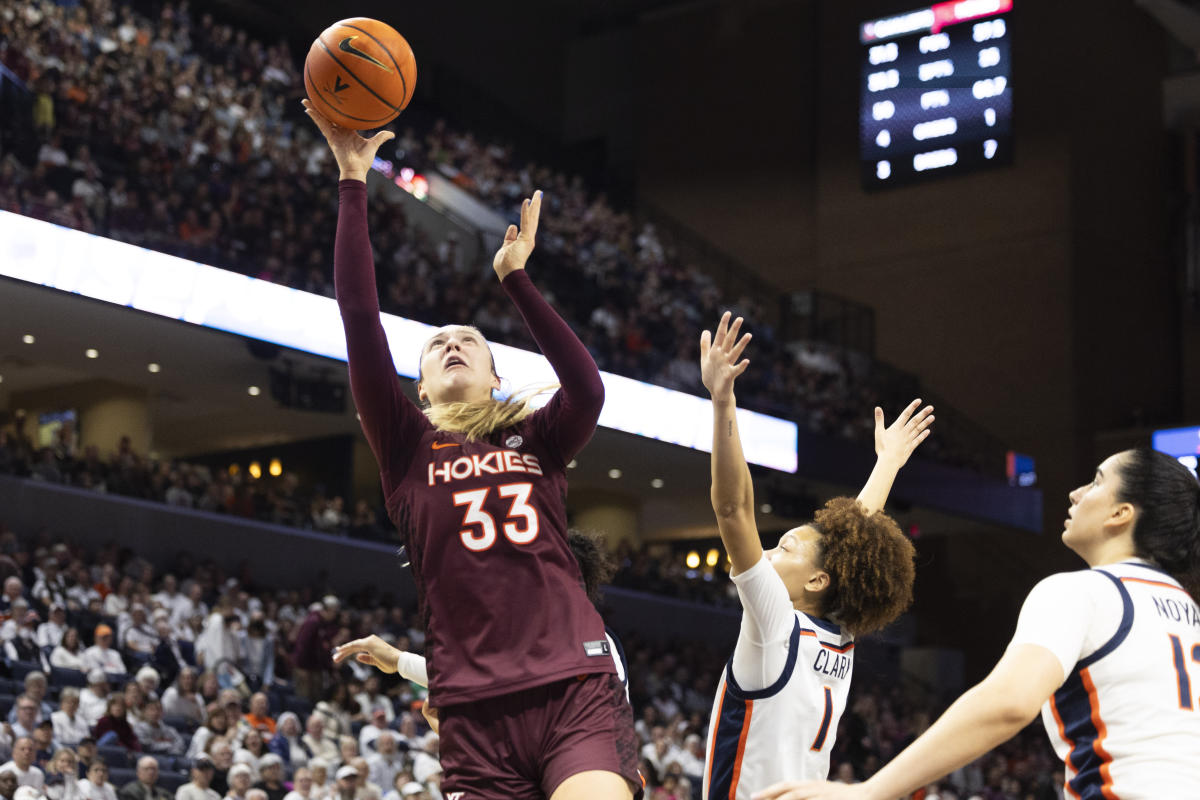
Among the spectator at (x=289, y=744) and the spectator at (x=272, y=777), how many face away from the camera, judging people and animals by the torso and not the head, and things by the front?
0

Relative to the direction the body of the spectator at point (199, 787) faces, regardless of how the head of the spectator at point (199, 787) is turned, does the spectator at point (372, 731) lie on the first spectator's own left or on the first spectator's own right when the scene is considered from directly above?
on the first spectator's own left

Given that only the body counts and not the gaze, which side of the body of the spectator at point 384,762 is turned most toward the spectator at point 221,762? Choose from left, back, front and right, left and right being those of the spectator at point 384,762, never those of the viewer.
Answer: right

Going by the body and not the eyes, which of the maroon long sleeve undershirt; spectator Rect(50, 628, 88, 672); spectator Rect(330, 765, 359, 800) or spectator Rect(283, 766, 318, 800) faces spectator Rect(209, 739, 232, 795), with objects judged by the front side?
spectator Rect(50, 628, 88, 672)

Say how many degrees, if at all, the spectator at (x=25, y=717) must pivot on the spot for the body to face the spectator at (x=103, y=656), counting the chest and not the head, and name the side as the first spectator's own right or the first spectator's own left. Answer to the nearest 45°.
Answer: approximately 135° to the first spectator's own left

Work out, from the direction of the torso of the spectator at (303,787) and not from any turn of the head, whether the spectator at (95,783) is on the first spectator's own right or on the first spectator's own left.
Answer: on the first spectator's own right

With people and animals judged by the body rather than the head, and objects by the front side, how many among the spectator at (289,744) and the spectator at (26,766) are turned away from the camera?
0

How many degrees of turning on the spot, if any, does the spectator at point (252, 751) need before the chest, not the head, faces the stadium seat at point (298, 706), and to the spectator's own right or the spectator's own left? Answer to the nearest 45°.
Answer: approximately 135° to the spectator's own left

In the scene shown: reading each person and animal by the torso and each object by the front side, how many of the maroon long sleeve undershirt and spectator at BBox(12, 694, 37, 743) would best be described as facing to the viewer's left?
0
